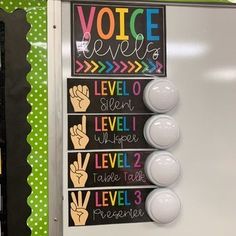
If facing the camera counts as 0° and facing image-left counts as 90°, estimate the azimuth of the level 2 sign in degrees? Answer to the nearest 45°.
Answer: approximately 0°

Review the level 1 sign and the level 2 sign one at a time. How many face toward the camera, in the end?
2

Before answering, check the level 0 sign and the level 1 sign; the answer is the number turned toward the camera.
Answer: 2

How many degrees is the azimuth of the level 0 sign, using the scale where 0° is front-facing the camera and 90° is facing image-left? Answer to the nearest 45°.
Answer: approximately 0°
